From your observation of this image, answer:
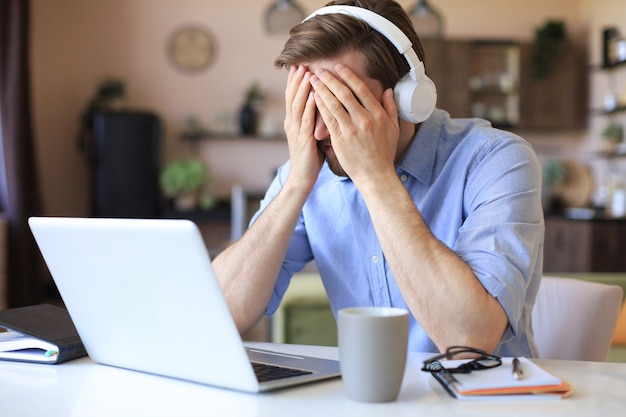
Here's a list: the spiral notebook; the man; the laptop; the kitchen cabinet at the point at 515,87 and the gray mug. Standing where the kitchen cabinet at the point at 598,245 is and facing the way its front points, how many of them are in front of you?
4

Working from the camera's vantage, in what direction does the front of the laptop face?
facing away from the viewer and to the right of the viewer

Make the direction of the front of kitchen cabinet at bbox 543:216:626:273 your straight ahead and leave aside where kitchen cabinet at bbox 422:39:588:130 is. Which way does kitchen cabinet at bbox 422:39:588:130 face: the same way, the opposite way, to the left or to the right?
the same way

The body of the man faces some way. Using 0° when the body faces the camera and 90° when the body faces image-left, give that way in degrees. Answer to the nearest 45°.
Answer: approximately 45°

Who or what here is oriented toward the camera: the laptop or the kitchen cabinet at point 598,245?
the kitchen cabinet

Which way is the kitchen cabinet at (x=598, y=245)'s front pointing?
toward the camera

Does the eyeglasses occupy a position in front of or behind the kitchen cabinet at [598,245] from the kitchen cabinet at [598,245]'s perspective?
in front

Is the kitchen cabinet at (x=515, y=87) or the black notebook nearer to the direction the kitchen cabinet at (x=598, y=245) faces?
the black notebook

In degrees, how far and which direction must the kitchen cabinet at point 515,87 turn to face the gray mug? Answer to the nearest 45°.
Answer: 0° — it already faces it

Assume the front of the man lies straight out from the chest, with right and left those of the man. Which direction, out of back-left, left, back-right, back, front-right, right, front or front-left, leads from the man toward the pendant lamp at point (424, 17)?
back-right

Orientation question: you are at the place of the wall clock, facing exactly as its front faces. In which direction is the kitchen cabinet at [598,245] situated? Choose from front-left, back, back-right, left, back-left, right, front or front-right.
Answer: front-left

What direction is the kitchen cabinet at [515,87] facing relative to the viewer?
toward the camera

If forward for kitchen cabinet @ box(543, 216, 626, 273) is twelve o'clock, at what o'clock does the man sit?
The man is roughly at 12 o'clock from the kitchen cabinet.
